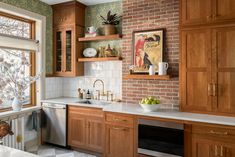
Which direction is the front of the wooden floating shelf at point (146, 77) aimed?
toward the camera

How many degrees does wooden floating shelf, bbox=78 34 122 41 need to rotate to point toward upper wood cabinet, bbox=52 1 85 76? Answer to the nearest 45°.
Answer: approximately 90° to its right

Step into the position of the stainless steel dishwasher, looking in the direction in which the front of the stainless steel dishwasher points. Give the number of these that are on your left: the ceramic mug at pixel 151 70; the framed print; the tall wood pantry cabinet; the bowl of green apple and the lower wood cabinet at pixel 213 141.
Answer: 5

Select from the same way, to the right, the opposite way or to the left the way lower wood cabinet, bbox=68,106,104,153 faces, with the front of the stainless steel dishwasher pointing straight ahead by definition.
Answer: the same way

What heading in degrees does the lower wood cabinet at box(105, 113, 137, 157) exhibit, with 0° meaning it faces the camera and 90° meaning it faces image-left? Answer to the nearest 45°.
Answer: approximately 45°

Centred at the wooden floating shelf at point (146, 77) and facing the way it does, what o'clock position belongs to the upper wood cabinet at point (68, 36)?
The upper wood cabinet is roughly at 4 o'clock from the wooden floating shelf.

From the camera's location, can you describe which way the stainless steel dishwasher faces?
facing the viewer and to the left of the viewer

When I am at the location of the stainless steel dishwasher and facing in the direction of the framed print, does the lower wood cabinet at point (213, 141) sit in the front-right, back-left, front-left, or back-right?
front-right

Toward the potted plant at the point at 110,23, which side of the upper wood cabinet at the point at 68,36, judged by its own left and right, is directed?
left

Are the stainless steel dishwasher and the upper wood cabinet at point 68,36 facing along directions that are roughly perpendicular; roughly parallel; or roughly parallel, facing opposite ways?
roughly parallel

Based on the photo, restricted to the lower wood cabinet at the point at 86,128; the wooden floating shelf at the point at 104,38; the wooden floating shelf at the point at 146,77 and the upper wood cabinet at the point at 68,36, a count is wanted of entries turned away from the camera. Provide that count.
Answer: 0

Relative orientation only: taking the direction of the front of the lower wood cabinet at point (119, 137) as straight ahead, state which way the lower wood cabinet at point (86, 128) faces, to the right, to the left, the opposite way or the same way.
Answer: the same way
